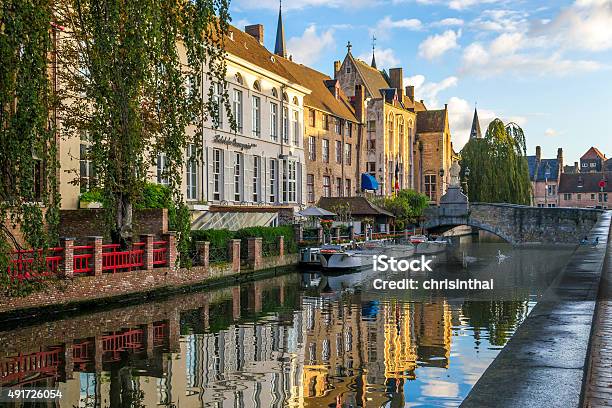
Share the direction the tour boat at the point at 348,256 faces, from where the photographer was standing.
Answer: facing the viewer and to the left of the viewer

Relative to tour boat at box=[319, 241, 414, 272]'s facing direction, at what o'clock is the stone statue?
The stone statue is roughly at 5 o'clock from the tour boat.

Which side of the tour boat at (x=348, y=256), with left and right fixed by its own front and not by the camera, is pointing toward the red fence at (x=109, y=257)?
front

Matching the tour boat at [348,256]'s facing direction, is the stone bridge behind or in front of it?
behind

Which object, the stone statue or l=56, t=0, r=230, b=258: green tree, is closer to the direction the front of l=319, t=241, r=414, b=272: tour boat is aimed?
the green tree

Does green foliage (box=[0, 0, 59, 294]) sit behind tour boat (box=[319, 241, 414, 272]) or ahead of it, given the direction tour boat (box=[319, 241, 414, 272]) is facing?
ahead

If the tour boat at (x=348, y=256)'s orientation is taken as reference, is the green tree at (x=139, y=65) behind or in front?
in front

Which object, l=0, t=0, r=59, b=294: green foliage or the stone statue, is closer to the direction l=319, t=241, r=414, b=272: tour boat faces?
the green foliage

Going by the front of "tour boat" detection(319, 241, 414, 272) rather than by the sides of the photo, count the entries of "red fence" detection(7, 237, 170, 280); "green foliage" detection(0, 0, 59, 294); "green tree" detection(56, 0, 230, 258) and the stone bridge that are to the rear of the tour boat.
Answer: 1
